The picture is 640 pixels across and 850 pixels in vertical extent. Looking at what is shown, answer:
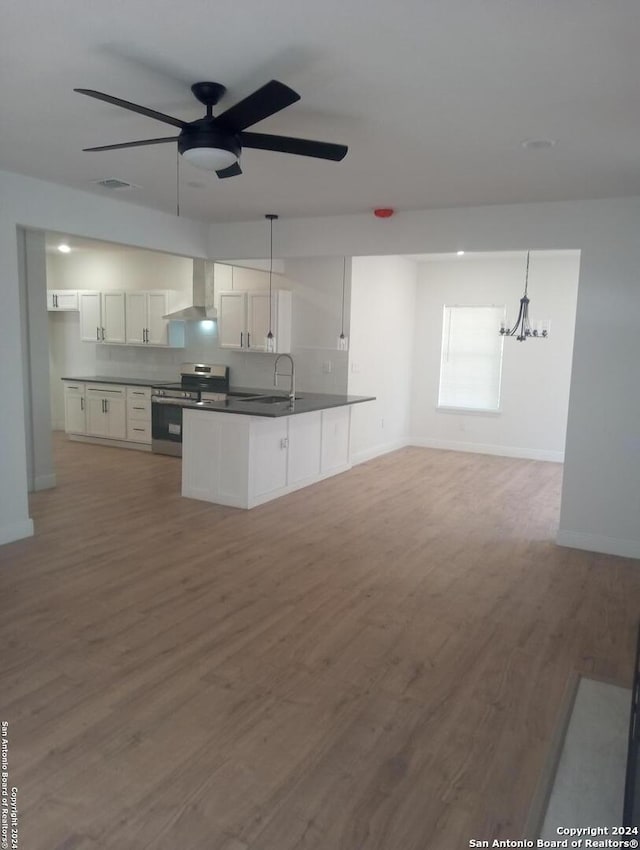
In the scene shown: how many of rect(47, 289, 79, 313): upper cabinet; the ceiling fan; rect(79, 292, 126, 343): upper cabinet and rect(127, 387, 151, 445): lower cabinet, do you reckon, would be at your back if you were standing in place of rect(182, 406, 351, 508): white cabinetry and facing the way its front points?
3

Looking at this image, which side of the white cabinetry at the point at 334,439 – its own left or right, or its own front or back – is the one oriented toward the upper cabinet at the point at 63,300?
back

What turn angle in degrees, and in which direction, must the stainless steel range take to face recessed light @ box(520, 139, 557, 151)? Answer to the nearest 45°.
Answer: approximately 90° to its left

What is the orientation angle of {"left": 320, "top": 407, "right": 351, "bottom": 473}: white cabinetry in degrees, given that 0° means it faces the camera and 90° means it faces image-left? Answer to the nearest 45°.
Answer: approximately 315°

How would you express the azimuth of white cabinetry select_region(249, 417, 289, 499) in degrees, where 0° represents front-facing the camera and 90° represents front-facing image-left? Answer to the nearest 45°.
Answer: approximately 315°

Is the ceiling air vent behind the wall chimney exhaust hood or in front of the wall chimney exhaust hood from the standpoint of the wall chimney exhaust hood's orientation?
in front

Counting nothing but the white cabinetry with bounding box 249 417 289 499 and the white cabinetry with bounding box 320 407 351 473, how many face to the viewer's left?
0

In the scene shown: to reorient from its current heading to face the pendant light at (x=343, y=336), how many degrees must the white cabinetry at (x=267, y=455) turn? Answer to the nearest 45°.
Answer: approximately 90° to its left

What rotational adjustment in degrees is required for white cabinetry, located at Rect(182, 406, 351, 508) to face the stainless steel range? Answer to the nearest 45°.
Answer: approximately 180°

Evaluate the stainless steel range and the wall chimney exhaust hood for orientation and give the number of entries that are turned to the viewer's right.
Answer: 0

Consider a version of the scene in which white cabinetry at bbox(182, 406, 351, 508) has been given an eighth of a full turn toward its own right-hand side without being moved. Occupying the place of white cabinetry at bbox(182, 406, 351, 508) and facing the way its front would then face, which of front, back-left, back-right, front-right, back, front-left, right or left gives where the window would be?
back-left

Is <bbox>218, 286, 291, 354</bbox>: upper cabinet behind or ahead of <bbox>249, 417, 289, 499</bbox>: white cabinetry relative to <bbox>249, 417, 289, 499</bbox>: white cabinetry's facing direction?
behind
